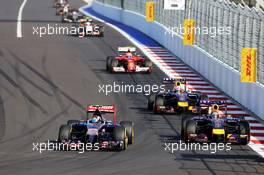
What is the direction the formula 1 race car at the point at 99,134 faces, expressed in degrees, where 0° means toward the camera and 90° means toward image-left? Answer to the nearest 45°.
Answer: approximately 0°

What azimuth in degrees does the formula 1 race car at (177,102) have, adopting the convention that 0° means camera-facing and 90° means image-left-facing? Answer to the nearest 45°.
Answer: approximately 0°

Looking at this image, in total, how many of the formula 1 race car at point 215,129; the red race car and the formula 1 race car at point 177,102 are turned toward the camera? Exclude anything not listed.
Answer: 3

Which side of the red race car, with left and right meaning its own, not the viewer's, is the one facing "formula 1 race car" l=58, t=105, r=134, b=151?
front

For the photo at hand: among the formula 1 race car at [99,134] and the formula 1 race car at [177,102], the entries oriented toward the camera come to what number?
2

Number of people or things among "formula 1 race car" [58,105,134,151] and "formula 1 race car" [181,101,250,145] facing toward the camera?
2
